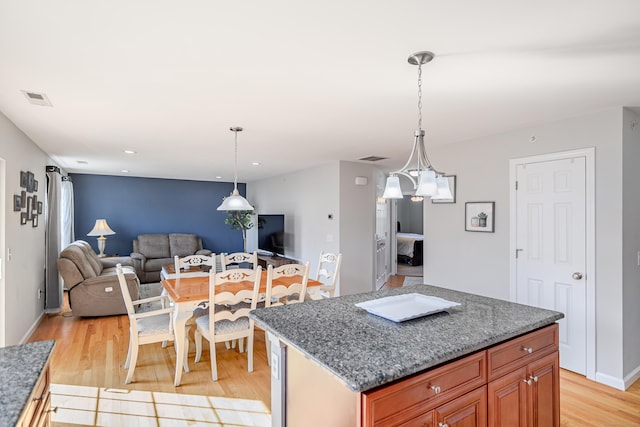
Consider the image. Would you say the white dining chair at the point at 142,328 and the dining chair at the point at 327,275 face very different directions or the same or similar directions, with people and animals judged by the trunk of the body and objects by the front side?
very different directions

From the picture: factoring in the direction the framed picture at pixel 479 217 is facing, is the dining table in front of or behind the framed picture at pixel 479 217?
in front

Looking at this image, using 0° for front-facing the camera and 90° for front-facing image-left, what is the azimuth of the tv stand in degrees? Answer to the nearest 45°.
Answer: approximately 45°

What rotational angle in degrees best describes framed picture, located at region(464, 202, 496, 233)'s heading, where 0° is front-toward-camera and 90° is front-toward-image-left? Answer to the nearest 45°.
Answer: approximately 45°

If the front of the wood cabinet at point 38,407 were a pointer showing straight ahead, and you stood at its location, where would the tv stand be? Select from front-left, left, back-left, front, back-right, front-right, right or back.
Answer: front-left

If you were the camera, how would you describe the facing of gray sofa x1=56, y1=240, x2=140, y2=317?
facing to the right of the viewer

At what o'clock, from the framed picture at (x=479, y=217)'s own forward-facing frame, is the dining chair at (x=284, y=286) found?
The dining chair is roughly at 12 o'clock from the framed picture.

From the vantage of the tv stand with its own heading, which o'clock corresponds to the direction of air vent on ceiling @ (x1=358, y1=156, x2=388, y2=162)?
The air vent on ceiling is roughly at 9 o'clock from the tv stand.

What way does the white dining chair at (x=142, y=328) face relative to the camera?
to the viewer's right

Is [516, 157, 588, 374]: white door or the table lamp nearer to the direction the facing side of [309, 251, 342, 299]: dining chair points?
the table lamp
